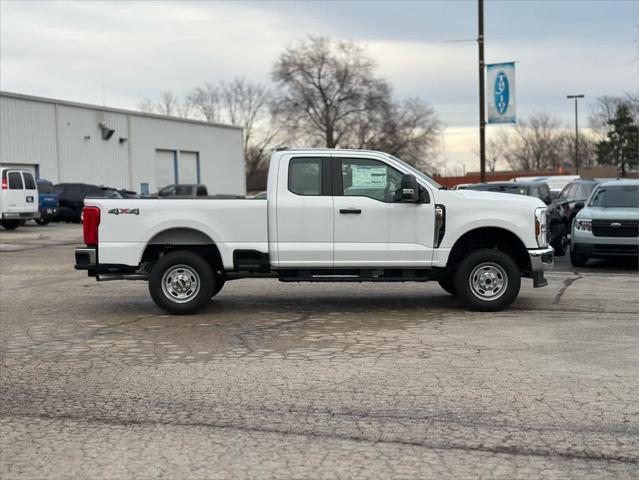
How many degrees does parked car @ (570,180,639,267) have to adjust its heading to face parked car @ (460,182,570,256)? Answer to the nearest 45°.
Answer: approximately 135° to its right

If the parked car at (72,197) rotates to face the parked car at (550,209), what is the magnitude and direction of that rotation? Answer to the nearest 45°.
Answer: approximately 45° to its right

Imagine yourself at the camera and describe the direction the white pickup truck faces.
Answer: facing to the right of the viewer

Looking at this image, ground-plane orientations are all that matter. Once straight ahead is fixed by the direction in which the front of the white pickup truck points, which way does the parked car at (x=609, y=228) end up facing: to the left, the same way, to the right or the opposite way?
to the right

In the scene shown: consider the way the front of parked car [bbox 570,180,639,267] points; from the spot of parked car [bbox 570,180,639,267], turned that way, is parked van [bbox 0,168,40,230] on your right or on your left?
on your right

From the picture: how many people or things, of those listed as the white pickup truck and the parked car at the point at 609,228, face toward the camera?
1

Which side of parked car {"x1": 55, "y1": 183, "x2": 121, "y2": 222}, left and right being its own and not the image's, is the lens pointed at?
right

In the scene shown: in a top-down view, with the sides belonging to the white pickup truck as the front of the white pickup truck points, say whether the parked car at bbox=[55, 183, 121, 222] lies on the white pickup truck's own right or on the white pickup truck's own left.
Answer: on the white pickup truck's own left

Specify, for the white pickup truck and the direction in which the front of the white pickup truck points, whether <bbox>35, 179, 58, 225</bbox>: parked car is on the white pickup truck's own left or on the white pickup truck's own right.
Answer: on the white pickup truck's own left

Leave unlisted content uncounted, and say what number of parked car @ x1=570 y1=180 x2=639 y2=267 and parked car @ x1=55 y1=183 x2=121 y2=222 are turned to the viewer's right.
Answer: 1

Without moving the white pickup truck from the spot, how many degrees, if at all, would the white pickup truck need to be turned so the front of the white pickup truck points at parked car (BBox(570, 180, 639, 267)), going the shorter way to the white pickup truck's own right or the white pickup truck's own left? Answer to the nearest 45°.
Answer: approximately 45° to the white pickup truck's own left
